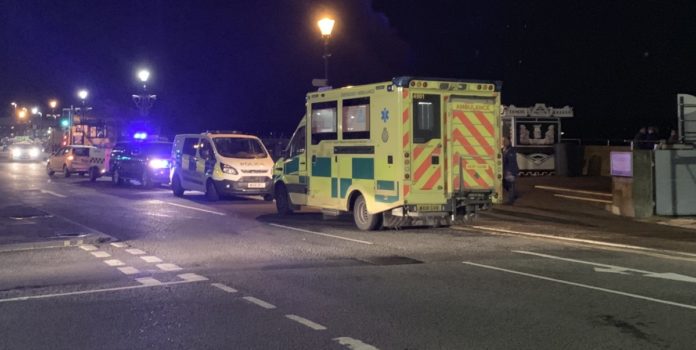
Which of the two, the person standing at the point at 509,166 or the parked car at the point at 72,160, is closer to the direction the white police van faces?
the person standing

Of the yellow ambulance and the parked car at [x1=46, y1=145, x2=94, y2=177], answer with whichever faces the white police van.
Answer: the yellow ambulance

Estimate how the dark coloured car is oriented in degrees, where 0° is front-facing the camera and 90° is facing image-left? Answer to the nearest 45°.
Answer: approximately 315°

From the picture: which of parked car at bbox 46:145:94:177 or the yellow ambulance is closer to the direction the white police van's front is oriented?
the yellow ambulance

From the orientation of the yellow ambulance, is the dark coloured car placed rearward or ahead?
ahead

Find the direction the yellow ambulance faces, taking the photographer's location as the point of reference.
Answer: facing away from the viewer and to the left of the viewer

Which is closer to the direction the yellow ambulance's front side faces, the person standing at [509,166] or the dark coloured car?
the dark coloured car
